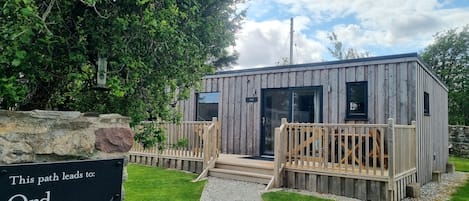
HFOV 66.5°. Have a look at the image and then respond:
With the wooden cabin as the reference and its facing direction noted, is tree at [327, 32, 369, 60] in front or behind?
behind

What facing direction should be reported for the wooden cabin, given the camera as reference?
facing the viewer and to the left of the viewer

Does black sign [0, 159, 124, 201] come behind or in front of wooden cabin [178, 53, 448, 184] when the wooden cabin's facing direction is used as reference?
in front

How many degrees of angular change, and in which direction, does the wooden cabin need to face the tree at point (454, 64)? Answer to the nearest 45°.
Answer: approximately 180°

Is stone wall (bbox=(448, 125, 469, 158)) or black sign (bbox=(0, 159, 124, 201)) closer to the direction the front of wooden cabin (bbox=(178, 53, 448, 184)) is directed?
the black sign
